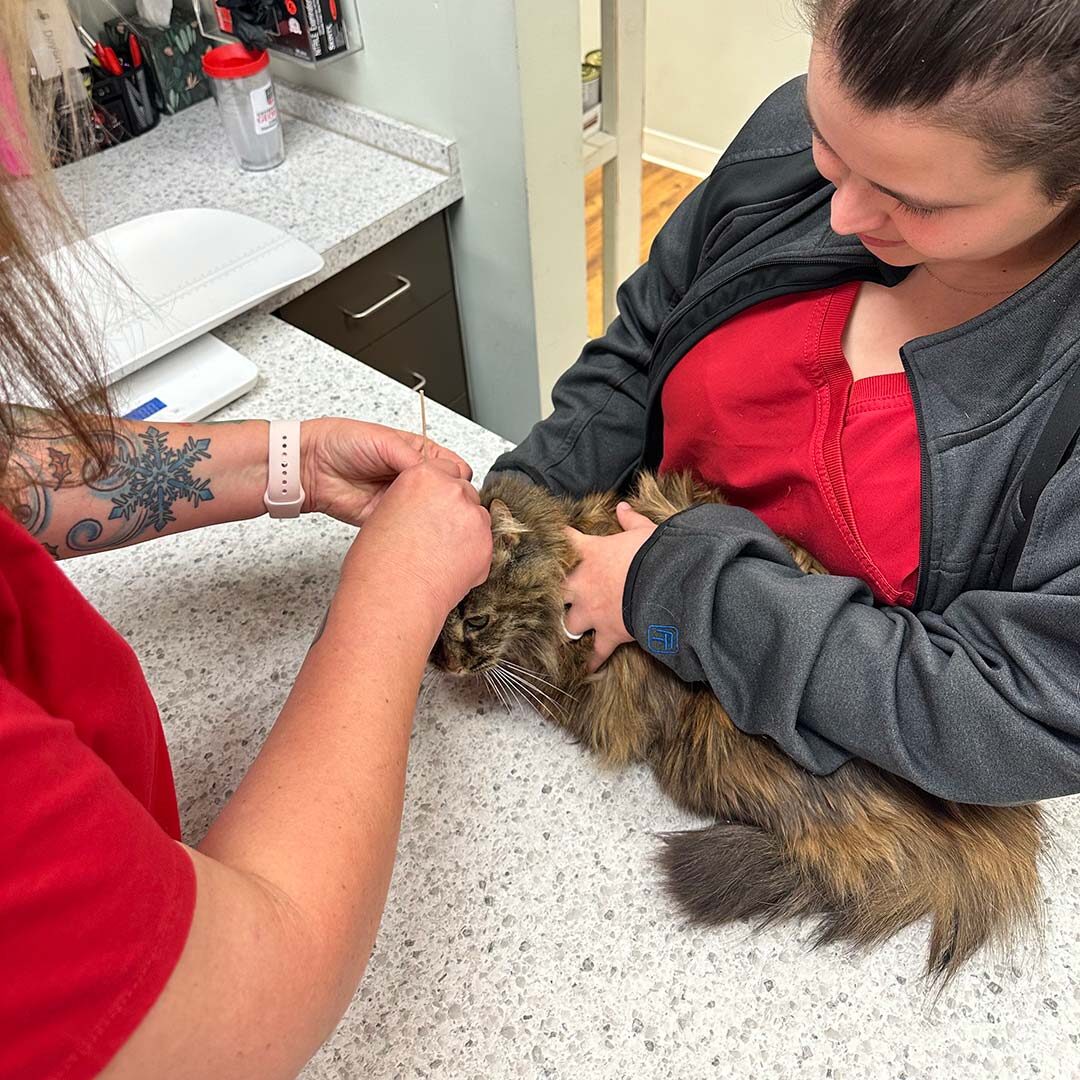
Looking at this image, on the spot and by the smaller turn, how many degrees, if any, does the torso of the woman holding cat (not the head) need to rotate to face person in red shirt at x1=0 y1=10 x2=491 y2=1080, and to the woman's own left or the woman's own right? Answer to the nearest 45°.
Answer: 0° — they already face them

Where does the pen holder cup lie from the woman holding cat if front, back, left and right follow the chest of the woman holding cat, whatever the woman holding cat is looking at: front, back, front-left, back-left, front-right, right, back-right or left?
right

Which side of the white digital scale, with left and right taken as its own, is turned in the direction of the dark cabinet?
left

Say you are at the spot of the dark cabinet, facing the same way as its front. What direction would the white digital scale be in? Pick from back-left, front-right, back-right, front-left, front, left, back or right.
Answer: right

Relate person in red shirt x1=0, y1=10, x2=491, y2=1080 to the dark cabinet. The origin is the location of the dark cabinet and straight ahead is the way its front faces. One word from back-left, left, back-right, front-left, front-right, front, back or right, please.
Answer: front-right

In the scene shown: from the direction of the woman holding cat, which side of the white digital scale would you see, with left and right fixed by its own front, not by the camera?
front

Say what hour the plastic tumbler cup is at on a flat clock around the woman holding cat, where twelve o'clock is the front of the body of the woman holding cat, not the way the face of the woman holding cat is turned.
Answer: The plastic tumbler cup is roughly at 3 o'clock from the woman holding cat.

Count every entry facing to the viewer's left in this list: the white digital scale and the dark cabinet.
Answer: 0

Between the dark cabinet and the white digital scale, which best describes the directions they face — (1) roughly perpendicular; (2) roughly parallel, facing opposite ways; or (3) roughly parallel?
roughly parallel

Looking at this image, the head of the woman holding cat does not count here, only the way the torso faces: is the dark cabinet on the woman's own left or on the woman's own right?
on the woman's own right

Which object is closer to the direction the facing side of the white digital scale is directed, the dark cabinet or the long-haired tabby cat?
the long-haired tabby cat

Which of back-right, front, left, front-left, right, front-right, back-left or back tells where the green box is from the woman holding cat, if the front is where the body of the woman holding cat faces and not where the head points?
right

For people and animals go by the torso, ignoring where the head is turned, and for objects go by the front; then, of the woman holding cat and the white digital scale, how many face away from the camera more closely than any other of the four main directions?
0

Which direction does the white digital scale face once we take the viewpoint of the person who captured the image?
facing the viewer and to the right of the viewer

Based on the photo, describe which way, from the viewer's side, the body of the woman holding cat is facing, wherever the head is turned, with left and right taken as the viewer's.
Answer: facing the viewer and to the left of the viewer
